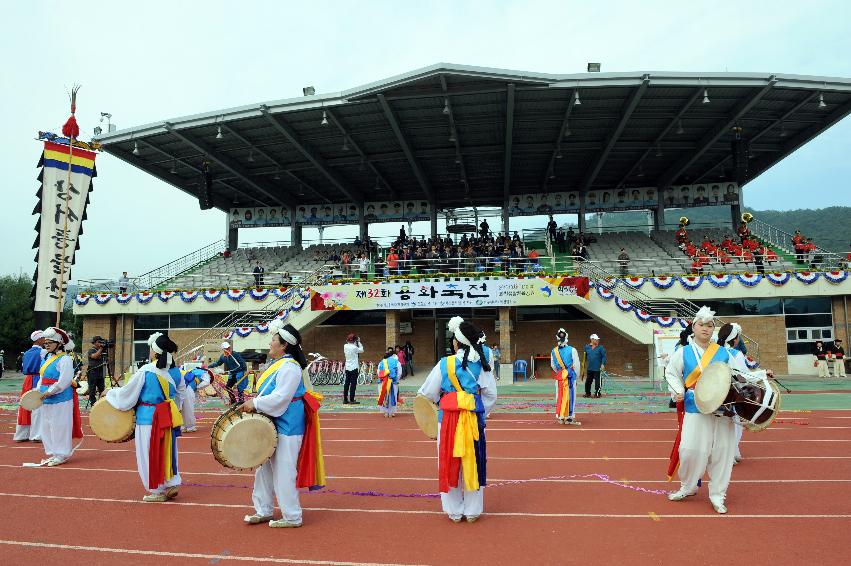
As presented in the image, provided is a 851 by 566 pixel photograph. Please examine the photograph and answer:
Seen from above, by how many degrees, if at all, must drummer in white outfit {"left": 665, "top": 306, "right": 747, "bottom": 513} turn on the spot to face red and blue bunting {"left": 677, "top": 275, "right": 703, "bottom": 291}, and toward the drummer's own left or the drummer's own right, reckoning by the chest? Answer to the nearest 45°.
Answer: approximately 180°

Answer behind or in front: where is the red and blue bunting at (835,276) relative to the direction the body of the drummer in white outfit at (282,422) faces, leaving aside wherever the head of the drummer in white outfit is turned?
behind

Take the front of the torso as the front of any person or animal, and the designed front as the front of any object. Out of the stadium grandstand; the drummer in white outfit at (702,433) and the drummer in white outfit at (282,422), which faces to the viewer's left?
the drummer in white outfit at (282,422)

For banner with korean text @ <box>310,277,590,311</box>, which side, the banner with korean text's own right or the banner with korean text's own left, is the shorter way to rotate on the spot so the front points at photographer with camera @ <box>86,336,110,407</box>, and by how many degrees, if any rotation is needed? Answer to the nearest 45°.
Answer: approximately 45° to the banner with korean text's own right

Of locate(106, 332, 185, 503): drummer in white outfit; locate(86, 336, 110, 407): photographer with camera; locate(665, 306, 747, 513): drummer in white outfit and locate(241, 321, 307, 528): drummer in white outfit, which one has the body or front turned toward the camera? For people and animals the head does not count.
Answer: locate(665, 306, 747, 513): drummer in white outfit

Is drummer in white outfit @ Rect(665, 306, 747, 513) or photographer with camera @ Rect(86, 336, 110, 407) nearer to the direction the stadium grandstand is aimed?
the drummer in white outfit

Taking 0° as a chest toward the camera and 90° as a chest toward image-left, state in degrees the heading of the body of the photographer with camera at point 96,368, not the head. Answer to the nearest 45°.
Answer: approximately 270°

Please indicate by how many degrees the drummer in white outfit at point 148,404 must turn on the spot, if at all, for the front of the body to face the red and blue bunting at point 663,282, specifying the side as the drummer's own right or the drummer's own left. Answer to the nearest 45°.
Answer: approximately 90° to the drummer's own right

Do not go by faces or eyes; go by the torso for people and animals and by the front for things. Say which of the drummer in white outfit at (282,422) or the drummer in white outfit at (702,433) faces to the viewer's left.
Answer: the drummer in white outfit at (282,422)

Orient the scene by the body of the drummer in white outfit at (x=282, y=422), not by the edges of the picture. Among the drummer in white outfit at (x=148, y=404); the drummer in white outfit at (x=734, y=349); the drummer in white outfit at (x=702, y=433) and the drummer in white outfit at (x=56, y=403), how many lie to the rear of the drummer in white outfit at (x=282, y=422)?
2

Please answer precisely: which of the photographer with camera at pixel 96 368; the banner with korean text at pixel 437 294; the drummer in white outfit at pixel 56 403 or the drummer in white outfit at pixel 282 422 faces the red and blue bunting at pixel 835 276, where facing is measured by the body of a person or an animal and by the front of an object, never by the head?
the photographer with camera

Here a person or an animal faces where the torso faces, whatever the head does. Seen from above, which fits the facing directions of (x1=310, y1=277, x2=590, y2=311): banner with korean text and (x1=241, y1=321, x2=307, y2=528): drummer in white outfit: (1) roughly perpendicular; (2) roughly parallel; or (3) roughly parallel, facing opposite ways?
roughly perpendicular
